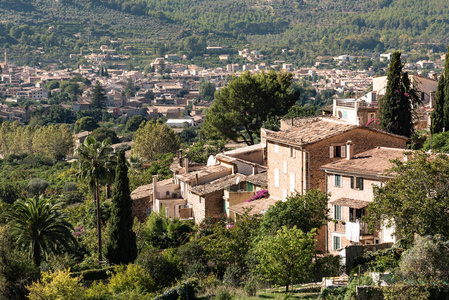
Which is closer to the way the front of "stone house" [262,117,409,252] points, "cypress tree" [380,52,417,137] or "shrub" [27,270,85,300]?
the shrub

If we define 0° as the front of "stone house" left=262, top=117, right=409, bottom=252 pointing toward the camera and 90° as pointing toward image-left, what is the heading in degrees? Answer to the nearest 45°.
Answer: approximately 45°

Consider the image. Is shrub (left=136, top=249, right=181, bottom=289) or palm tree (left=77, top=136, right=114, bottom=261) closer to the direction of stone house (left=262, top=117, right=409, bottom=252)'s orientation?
the shrub

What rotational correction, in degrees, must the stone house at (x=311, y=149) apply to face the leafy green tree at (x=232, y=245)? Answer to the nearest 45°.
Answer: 0° — it already faces it

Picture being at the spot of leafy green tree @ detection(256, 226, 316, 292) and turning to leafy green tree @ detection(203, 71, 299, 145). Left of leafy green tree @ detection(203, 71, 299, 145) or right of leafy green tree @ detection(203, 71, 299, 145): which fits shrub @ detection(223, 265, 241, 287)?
left

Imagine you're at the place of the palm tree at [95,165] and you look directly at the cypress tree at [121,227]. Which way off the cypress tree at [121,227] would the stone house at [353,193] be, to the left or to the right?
left

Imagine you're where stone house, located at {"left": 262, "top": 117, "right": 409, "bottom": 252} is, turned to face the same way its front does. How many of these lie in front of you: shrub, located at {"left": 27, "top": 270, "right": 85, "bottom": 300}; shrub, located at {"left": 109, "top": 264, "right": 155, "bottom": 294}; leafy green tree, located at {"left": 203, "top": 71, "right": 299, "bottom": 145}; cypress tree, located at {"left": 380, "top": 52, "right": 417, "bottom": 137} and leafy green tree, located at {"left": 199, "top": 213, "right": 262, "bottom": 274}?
3

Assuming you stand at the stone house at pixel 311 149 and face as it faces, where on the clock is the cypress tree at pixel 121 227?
The cypress tree is roughly at 1 o'clock from the stone house.

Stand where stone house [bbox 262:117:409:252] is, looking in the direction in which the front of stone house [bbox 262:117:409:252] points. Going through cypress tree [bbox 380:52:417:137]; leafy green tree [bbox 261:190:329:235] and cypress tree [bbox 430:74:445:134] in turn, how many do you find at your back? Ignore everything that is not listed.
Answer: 2

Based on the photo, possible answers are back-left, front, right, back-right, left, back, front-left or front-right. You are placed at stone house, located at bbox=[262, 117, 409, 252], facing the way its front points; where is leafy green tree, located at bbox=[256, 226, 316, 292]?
front-left

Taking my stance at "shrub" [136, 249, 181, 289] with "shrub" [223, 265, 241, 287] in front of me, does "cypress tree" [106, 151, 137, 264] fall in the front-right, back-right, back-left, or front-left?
back-left

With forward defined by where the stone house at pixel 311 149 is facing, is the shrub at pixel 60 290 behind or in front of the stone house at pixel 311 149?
in front

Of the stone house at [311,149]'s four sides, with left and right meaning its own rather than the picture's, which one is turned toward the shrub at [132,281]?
front

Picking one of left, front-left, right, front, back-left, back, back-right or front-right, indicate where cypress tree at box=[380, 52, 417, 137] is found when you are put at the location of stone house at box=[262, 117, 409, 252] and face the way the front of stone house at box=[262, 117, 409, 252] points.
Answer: back

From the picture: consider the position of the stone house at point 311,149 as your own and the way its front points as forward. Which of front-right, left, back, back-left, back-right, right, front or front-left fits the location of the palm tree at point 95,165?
front-right
